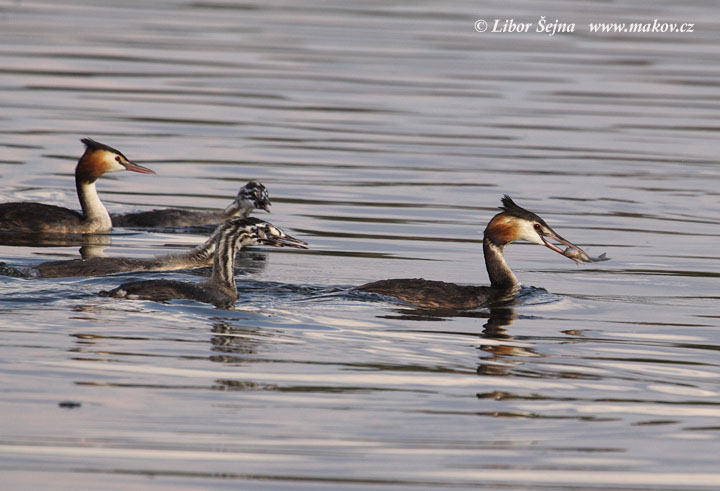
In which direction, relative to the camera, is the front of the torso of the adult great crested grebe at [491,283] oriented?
to the viewer's right

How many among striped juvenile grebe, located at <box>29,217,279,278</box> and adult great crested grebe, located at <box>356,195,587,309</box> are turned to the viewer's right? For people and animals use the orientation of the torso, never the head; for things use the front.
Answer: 2

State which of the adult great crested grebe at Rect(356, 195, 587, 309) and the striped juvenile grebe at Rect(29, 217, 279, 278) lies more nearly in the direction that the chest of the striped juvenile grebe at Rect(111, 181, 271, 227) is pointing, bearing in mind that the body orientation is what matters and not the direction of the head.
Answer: the adult great crested grebe

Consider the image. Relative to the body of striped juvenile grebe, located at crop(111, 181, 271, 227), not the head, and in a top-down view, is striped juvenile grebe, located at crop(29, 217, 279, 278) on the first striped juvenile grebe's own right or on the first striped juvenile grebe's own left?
on the first striped juvenile grebe's own right

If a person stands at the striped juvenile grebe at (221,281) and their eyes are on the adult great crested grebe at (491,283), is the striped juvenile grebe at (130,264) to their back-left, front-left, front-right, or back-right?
back-left

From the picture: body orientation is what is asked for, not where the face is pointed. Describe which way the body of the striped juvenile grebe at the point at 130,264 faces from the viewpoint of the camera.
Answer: to the viewer's right

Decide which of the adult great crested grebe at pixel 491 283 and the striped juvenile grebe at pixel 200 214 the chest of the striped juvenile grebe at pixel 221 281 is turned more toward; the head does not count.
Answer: the adult great crested grebe

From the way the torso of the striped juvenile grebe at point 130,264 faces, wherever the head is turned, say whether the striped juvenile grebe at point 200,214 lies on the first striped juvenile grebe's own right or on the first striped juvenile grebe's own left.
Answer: on the first striped juvenile grebe's own left

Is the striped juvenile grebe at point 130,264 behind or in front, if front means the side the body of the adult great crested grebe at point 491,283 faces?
behind

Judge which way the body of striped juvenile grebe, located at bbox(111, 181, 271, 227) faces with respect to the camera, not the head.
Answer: to the viewer's right
